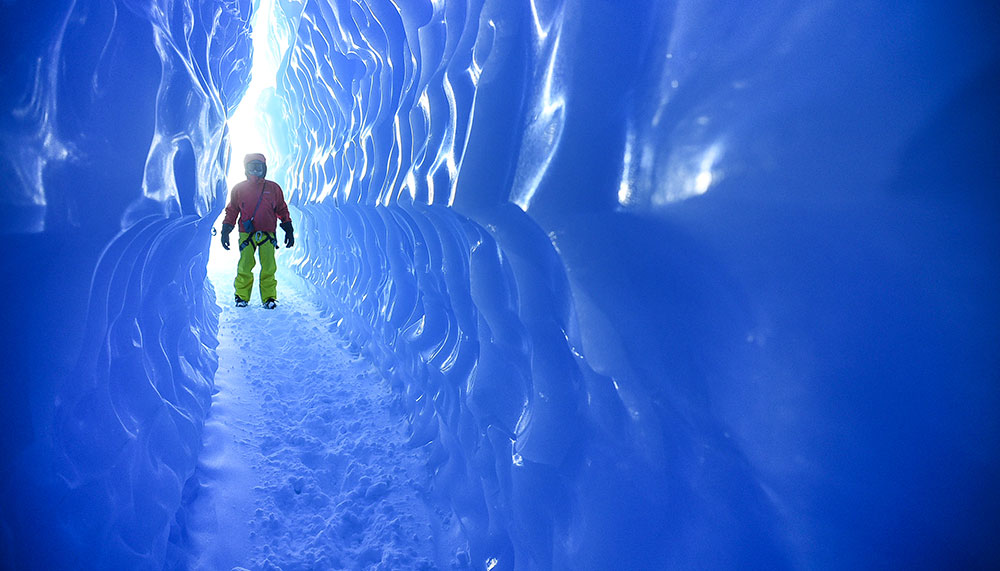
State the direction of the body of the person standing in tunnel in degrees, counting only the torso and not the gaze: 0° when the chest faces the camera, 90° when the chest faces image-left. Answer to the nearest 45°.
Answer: approximately 0°
